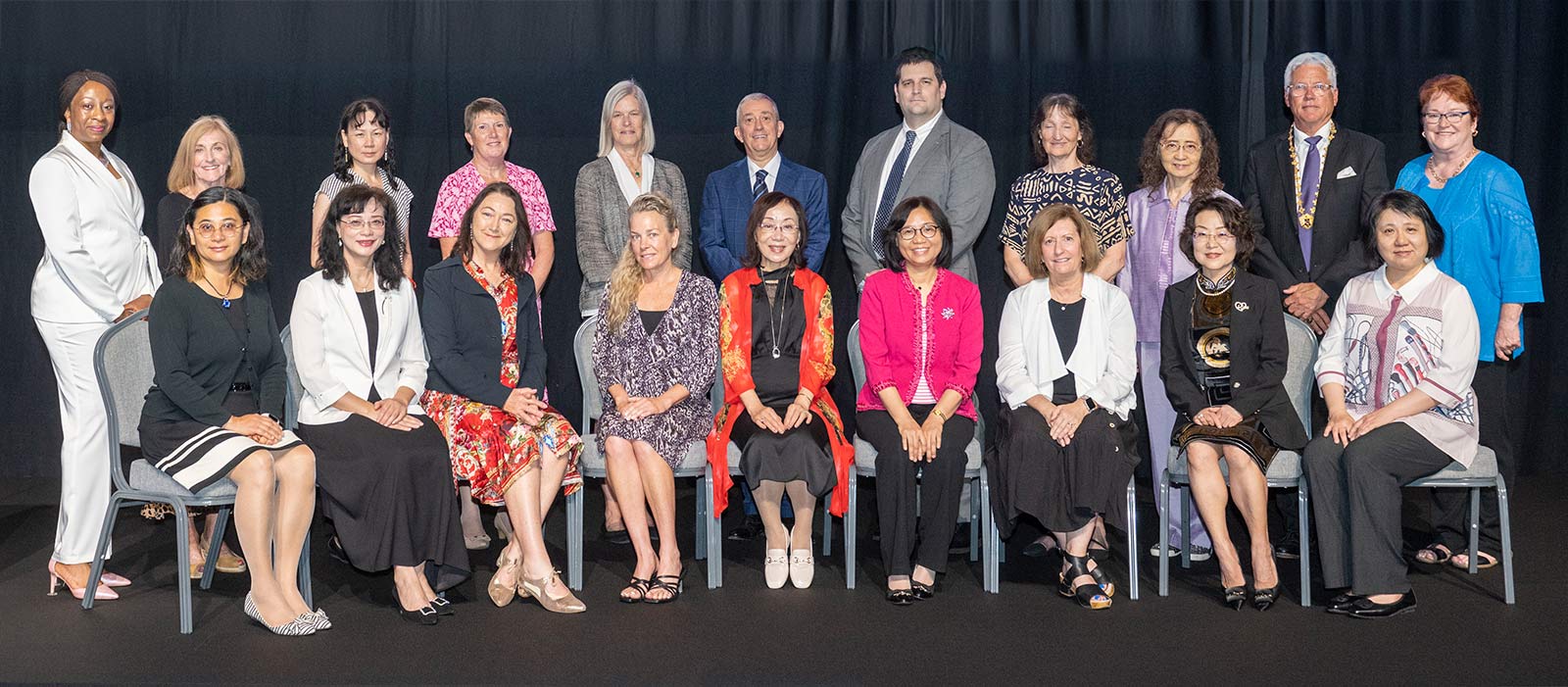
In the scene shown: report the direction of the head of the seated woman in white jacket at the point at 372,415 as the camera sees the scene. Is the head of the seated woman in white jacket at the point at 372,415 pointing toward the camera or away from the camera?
toward the camera

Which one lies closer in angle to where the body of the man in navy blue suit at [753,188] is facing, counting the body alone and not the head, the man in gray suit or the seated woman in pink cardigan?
the seated woman in pink cardigan

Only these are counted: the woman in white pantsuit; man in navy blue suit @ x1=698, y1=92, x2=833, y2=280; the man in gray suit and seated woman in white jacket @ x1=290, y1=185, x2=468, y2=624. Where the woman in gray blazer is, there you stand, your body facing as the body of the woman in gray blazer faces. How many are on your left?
2

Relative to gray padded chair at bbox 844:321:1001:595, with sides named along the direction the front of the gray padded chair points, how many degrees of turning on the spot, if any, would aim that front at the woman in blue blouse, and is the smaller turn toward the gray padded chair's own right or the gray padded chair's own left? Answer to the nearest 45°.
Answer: approximately 90° to the gray padded chair's own left

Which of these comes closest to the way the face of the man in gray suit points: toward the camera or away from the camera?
toward the camera

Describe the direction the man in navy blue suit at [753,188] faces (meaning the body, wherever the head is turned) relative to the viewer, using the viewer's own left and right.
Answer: facing the viewer

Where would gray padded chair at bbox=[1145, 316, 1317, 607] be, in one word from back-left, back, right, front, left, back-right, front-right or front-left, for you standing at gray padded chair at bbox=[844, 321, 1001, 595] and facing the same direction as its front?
left

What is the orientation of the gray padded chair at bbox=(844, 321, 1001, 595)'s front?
toward the camera

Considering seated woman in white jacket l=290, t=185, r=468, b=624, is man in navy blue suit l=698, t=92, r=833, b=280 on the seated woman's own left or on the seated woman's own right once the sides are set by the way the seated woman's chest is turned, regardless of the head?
on the seated woman's own left

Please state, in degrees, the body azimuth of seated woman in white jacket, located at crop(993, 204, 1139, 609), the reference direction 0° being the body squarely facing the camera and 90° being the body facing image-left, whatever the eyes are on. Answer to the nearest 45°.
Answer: approximately 0°

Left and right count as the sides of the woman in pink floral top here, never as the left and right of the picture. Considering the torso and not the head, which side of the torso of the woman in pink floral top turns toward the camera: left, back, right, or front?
front

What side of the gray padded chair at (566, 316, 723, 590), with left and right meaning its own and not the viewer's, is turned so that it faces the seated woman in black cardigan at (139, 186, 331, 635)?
right

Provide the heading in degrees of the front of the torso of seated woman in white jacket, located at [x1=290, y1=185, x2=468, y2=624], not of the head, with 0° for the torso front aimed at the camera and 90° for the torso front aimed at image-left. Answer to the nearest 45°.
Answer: approximately 315°
